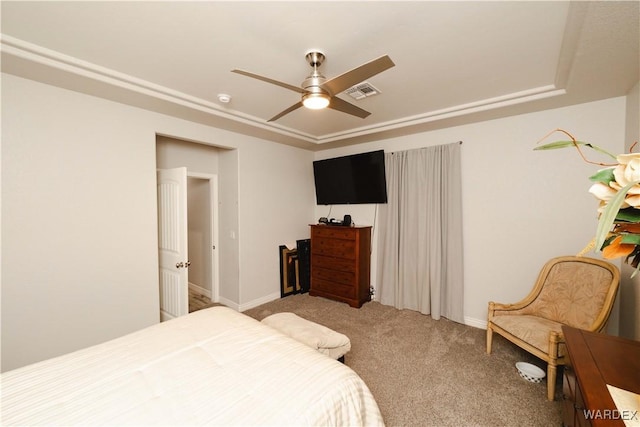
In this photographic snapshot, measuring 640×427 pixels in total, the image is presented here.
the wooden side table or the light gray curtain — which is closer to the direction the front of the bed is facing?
the light gray curtain

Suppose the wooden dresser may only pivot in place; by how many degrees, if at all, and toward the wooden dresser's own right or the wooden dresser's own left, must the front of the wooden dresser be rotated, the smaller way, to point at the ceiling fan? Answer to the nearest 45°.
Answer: approximately 45° to the wooden dresser's own left

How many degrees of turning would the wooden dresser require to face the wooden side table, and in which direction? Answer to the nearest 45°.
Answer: approximately 90° to its left

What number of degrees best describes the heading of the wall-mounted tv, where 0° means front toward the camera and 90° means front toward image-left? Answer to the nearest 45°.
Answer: approximately 45°

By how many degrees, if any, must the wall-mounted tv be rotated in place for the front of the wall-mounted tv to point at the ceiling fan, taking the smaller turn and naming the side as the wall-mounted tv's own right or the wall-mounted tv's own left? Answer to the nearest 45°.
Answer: approximately 45° to the wall-mounted tv's own left

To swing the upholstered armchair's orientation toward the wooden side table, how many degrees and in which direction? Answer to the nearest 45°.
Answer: approximately 45° to its left

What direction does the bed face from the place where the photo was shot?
facing away from the viewer and to the right of the viewer

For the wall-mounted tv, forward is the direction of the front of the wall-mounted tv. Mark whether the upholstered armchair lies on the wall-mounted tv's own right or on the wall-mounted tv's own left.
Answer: on the wall-mounted tv's own left

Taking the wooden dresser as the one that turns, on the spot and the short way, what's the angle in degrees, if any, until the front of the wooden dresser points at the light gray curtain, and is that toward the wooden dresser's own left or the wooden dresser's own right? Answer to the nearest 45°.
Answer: approximately 135° to the wooden dresser's own left

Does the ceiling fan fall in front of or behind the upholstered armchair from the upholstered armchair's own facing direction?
in front

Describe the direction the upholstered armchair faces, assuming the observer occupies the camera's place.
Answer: facing the viewer and to the left of the viewer
